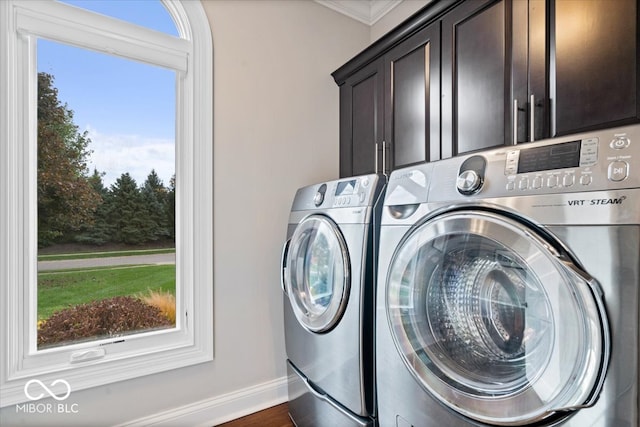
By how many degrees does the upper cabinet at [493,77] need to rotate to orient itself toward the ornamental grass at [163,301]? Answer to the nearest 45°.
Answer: approximately 45° to its right

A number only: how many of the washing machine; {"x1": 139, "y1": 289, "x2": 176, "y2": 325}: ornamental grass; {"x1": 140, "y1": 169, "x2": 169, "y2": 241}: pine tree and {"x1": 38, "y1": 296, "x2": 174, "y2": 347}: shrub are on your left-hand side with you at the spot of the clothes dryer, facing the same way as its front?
1

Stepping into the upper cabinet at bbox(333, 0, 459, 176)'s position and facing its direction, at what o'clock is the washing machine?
The washing machine is roughly at 10 o'clock from the upper cabinet.

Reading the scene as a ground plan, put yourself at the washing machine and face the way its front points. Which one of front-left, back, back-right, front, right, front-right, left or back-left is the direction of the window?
front-right

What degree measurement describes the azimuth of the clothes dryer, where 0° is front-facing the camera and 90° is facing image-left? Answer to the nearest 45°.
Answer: approximately 45°

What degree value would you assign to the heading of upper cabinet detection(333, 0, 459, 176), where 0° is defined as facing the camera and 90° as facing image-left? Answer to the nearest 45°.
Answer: approximately 45°

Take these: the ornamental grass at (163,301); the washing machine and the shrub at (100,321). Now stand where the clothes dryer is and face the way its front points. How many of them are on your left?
1

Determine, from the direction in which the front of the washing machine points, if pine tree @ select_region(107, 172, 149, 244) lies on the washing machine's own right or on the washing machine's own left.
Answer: on the washing machine's own right
